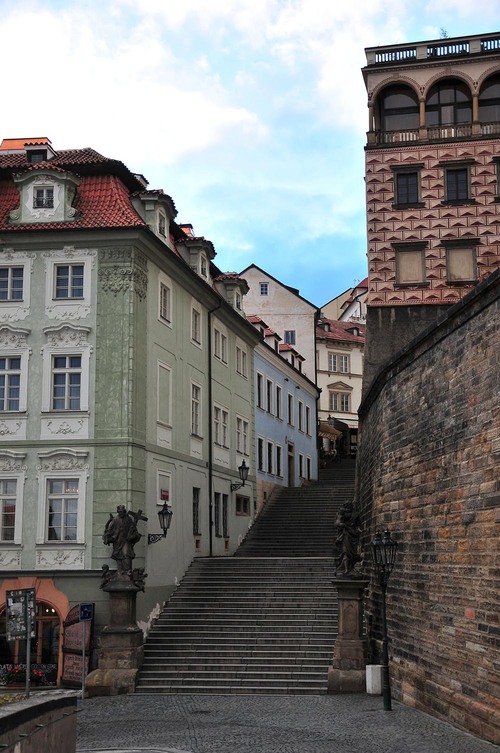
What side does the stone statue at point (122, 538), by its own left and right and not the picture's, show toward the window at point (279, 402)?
back

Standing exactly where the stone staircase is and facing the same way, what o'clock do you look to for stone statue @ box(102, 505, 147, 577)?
The stone statue is roughly at 2 o'clock from the stone staircase.

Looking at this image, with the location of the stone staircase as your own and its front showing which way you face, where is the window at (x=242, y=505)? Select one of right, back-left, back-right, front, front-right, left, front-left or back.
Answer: back

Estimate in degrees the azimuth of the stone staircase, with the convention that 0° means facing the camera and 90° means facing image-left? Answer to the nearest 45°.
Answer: approximately 0°

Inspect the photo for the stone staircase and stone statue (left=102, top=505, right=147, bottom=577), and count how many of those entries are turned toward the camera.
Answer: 2

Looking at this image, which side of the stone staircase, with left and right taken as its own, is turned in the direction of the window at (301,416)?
back

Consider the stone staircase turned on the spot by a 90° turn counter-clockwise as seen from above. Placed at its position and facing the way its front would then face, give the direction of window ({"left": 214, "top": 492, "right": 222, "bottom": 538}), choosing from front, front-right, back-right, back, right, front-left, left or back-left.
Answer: left

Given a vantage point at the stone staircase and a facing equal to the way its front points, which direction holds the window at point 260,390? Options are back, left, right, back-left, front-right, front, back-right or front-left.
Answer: back

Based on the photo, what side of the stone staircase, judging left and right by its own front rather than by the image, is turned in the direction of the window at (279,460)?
back

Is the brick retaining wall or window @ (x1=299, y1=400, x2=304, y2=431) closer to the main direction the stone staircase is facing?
the brick retaining wall

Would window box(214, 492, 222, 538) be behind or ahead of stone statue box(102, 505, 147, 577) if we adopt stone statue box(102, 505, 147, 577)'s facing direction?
behind

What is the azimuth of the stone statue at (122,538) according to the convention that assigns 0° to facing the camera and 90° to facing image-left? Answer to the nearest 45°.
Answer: approximately 0°

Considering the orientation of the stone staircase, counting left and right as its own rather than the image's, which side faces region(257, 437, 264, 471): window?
back

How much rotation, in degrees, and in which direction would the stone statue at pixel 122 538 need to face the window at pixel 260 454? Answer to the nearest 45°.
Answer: approximately 180°
